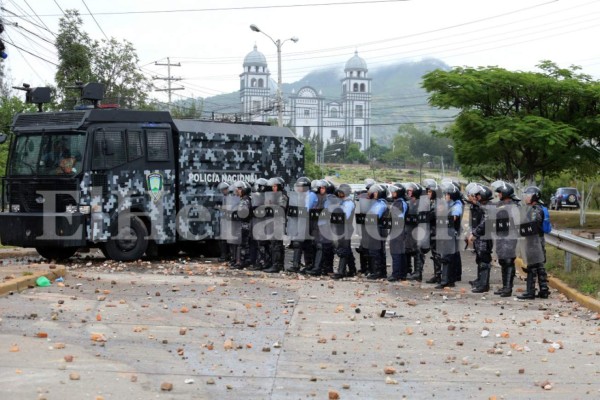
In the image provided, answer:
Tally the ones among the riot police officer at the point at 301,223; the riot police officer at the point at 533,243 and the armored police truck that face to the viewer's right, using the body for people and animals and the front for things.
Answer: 0

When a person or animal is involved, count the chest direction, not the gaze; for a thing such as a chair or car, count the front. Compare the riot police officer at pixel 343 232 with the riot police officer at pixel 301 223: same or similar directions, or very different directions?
same or similar directions

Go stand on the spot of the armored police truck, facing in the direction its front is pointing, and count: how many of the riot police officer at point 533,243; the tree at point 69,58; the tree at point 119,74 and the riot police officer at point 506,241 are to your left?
2

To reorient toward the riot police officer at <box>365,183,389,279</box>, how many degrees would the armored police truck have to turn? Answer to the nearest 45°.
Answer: approximately 90° to its left

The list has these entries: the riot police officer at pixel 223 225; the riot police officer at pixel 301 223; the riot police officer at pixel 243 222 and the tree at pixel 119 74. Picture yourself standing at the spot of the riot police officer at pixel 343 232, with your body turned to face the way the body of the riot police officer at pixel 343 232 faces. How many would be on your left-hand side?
0

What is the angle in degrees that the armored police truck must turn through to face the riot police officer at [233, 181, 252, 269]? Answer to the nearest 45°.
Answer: approximately 135° to its left

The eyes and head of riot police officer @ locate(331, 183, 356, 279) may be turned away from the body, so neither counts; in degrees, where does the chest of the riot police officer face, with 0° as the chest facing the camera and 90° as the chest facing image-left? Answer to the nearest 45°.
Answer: approximately 45°

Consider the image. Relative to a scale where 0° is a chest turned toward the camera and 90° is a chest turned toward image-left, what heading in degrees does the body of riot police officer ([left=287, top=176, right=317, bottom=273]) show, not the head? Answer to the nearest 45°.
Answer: approximately 45°

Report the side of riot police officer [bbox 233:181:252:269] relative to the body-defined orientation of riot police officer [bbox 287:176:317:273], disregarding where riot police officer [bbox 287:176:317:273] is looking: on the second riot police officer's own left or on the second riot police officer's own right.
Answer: on the second riot police officer's own right

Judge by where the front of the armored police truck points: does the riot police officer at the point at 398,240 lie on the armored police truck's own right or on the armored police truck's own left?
on the armored police truck's own left

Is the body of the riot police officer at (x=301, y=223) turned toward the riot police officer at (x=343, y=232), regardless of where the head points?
no

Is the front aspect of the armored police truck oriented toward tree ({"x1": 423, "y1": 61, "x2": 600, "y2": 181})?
no

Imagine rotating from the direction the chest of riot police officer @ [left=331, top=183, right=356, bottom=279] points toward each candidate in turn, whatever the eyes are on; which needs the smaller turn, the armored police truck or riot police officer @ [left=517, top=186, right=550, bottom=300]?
the armored police truck

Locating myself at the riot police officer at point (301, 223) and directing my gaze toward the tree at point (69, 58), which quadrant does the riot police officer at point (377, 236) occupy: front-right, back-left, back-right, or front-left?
back-right

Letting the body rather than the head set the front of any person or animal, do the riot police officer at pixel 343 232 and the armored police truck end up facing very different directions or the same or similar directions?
same or similar directions

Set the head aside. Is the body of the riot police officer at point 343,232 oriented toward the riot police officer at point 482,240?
no
